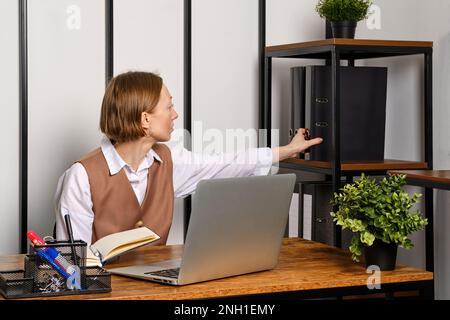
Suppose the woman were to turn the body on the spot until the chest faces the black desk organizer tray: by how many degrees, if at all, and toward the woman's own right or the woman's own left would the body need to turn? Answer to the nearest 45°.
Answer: approximately 45° to the woman's own right

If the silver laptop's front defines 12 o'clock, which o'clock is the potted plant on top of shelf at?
The potted plant on top of shelf is roughly at 2 o'clock from the silver laptop.

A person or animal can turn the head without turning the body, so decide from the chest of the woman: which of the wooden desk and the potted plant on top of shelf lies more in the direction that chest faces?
the wooden desk

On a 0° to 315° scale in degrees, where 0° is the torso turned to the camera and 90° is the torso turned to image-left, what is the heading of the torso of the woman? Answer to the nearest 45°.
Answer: approximately 315°

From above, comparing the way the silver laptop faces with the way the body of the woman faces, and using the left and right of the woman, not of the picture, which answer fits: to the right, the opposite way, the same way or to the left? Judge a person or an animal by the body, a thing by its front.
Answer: the opposite way

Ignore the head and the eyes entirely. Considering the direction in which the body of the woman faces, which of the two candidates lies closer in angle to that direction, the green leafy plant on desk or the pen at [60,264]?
the green leafy plant on desk

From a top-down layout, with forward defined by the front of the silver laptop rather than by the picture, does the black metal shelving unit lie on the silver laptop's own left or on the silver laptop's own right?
on the silver laptop's own right

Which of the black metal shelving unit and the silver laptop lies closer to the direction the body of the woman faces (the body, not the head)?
the silver laptop

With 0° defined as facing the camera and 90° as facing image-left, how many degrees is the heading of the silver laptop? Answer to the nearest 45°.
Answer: approximately 135°

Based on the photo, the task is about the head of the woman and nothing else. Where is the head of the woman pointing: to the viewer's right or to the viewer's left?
to the viewer's right
